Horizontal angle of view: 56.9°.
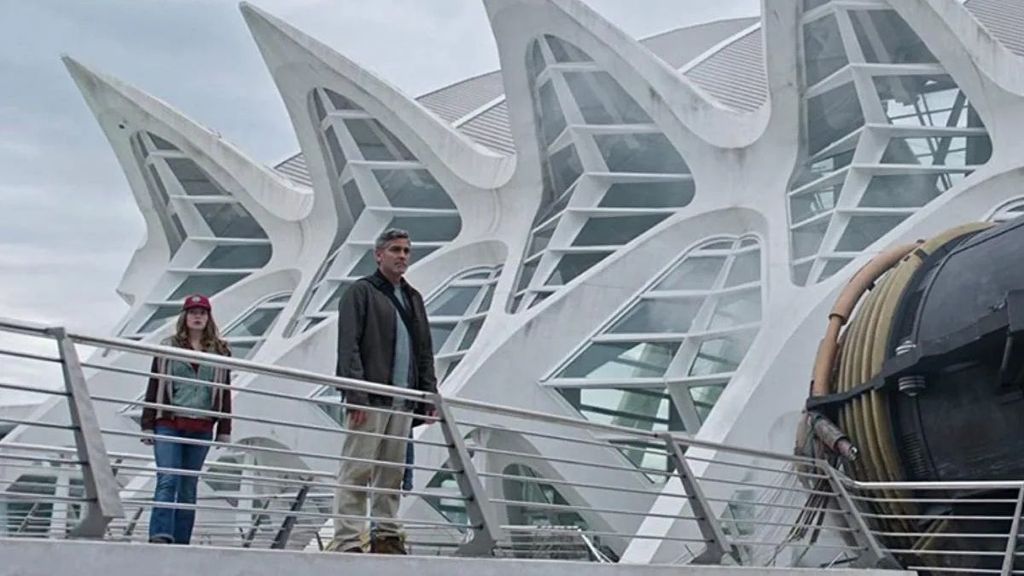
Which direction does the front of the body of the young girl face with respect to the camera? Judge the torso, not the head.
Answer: toward the camera

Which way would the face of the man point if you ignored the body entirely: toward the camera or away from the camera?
toward the camera

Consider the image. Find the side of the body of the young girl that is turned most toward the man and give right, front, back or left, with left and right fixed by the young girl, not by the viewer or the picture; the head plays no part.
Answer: left

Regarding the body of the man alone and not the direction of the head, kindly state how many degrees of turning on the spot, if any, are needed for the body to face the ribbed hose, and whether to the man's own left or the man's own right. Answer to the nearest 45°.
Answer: approximately 90° to the man's own left

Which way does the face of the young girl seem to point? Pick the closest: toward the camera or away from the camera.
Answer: toward the camera

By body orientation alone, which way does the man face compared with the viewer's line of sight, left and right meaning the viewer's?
facing the viewer and to the right of the viewer

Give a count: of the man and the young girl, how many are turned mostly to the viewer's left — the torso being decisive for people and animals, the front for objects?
0

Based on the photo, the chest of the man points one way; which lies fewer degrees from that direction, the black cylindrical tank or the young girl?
the black cylindrical tank

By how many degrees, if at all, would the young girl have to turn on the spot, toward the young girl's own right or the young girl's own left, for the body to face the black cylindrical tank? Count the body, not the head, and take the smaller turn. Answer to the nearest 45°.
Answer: approximately 90° to the young girl's own left

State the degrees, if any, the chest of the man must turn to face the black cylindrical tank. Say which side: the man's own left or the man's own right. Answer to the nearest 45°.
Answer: approximately 90° to the man's own left

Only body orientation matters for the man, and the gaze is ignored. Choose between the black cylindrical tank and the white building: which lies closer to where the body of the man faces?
the black cylindrical tank

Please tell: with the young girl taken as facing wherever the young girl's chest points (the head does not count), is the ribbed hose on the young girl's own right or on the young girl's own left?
on the young girl's own left
